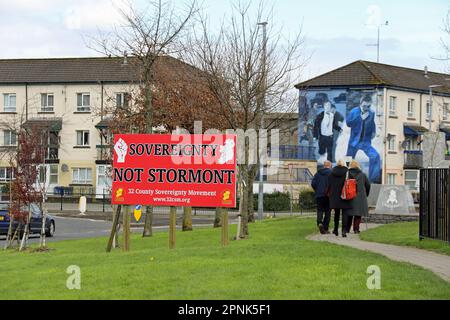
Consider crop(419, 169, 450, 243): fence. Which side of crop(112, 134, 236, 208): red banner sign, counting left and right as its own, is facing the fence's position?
left

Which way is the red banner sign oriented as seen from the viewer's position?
toward the camera

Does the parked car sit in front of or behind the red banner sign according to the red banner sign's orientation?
behind

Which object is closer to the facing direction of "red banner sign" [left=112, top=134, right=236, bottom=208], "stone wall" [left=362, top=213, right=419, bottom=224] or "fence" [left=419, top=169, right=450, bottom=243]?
the fence

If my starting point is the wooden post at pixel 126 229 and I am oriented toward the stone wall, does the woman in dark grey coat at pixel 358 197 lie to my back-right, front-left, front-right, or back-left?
front-right

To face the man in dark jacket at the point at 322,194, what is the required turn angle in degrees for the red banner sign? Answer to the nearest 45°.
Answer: approximately 90° to its left

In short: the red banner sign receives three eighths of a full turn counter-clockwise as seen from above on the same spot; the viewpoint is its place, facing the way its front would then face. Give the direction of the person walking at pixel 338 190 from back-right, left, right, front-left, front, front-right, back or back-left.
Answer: front-right

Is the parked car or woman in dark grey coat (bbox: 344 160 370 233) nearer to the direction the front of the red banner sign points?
the woman in dark grey coat

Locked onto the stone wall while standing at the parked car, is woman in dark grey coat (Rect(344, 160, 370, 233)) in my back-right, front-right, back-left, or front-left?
front-right

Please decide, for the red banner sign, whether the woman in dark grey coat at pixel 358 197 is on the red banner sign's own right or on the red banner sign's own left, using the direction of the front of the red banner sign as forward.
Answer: on the red banner sign's own left
